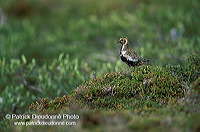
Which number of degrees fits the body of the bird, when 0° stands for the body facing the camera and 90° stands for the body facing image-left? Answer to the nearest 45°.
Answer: approximately 90°
